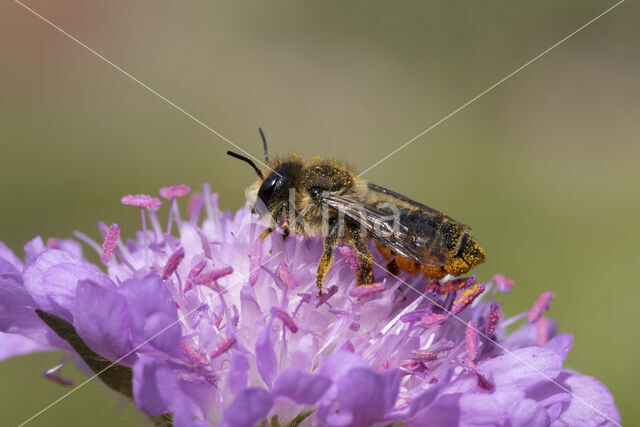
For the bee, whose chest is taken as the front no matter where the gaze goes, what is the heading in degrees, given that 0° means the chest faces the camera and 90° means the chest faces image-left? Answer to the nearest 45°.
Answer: approximately 90°
